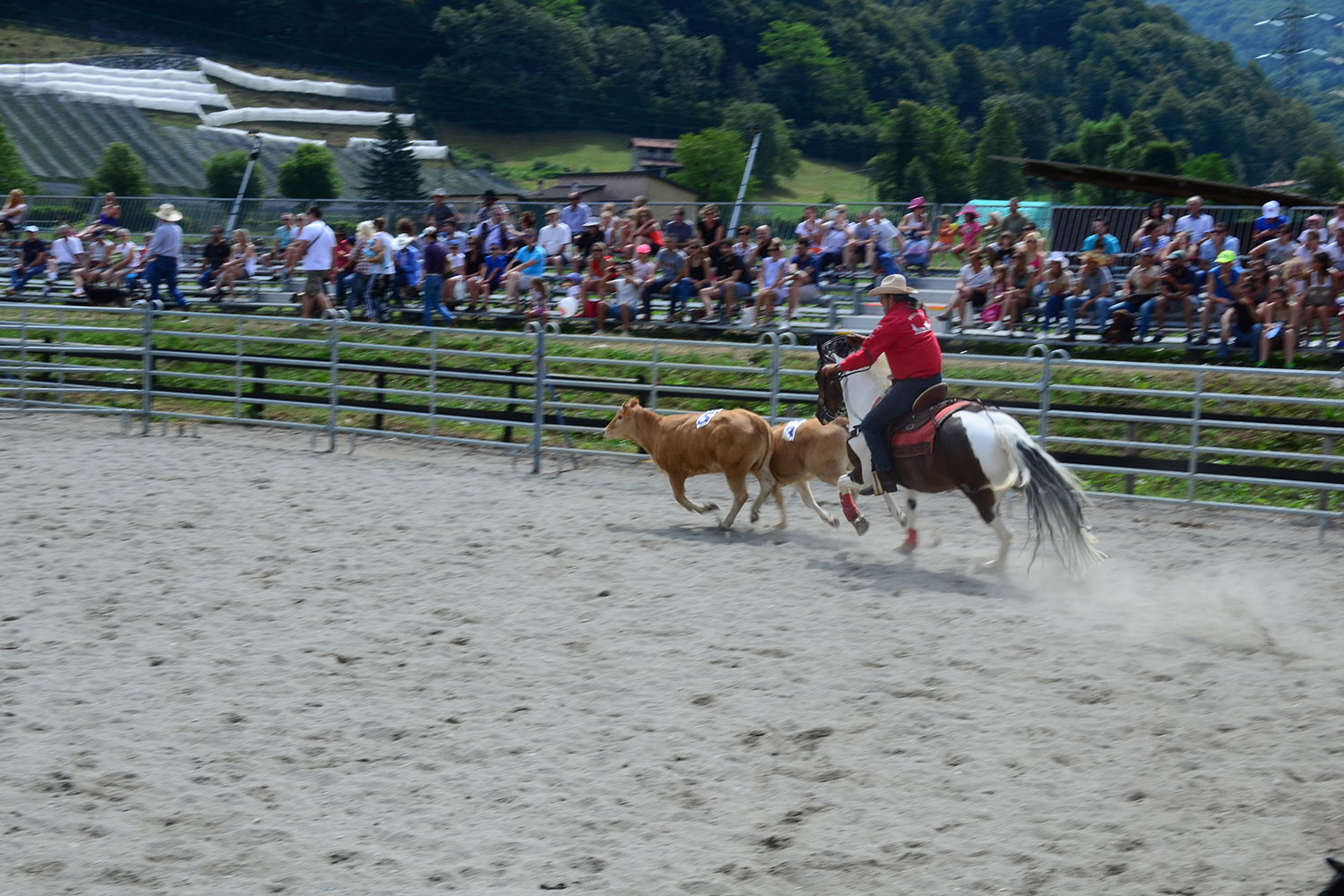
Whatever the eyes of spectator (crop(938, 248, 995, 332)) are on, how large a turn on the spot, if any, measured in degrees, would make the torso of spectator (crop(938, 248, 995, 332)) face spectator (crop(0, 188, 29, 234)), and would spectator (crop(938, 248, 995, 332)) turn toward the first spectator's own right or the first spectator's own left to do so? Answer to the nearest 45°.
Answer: approximately 45° to the first spectator's own right

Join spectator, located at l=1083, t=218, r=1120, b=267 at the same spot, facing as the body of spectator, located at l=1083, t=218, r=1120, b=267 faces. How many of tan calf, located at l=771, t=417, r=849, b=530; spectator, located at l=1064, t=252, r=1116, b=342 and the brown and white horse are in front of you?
3

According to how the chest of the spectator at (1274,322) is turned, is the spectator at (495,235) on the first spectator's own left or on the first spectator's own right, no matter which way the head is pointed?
on the first spectator's own right

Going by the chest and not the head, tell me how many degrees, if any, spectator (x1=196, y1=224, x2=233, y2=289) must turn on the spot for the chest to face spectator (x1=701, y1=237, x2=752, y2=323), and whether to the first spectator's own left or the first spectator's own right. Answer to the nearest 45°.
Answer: approximately 90° to the first spectator's own left

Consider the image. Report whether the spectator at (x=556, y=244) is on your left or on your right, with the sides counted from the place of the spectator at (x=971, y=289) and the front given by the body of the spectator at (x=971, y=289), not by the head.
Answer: on your right

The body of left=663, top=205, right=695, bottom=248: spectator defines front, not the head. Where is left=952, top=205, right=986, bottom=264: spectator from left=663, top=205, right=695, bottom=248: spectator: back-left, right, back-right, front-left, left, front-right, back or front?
left

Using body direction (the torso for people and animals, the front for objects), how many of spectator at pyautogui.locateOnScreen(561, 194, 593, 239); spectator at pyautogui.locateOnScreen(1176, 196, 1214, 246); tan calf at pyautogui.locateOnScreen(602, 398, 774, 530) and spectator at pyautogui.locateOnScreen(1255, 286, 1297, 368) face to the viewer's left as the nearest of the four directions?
1

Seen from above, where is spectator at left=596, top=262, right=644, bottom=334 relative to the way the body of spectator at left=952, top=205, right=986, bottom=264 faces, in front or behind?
in front

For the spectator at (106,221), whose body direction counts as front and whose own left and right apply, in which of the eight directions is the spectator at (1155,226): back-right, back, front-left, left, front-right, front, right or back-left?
left

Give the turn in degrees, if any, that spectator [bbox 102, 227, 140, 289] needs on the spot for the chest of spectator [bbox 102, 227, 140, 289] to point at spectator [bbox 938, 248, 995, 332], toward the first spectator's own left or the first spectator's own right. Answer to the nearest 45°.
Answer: approximately 90° to the first spectator's own left
